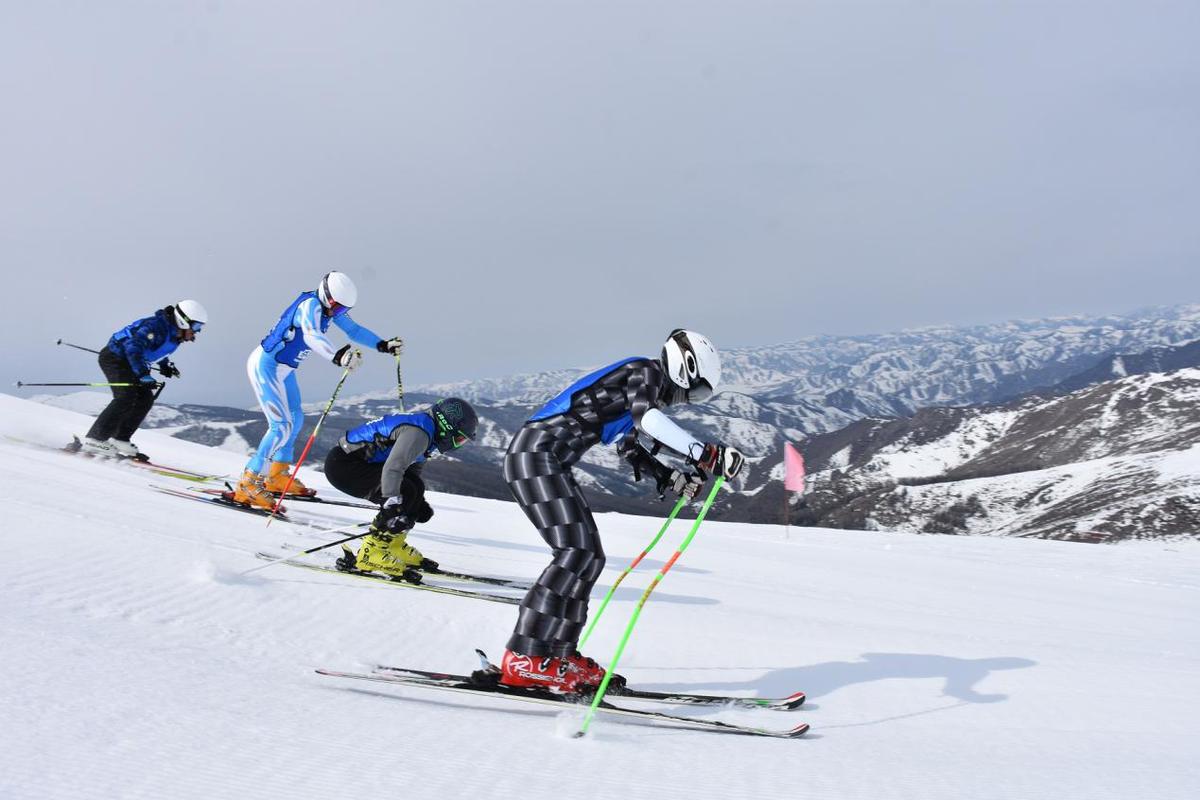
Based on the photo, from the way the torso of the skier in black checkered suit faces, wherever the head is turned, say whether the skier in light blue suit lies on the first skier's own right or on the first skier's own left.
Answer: on the first skier's own left

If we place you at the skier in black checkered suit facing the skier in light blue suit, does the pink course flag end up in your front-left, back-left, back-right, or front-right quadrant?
front-right

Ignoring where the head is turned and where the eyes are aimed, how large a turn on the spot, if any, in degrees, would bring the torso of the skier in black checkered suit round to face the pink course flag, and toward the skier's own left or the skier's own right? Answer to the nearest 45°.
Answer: approximately 90° to the skier's own left

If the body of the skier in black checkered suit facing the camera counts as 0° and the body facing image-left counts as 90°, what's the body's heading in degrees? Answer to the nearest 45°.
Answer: approximately 270°

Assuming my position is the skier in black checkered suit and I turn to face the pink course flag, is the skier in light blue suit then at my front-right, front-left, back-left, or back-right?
front-left

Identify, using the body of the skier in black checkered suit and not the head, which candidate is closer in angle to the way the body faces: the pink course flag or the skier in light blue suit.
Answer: the pink course flag
